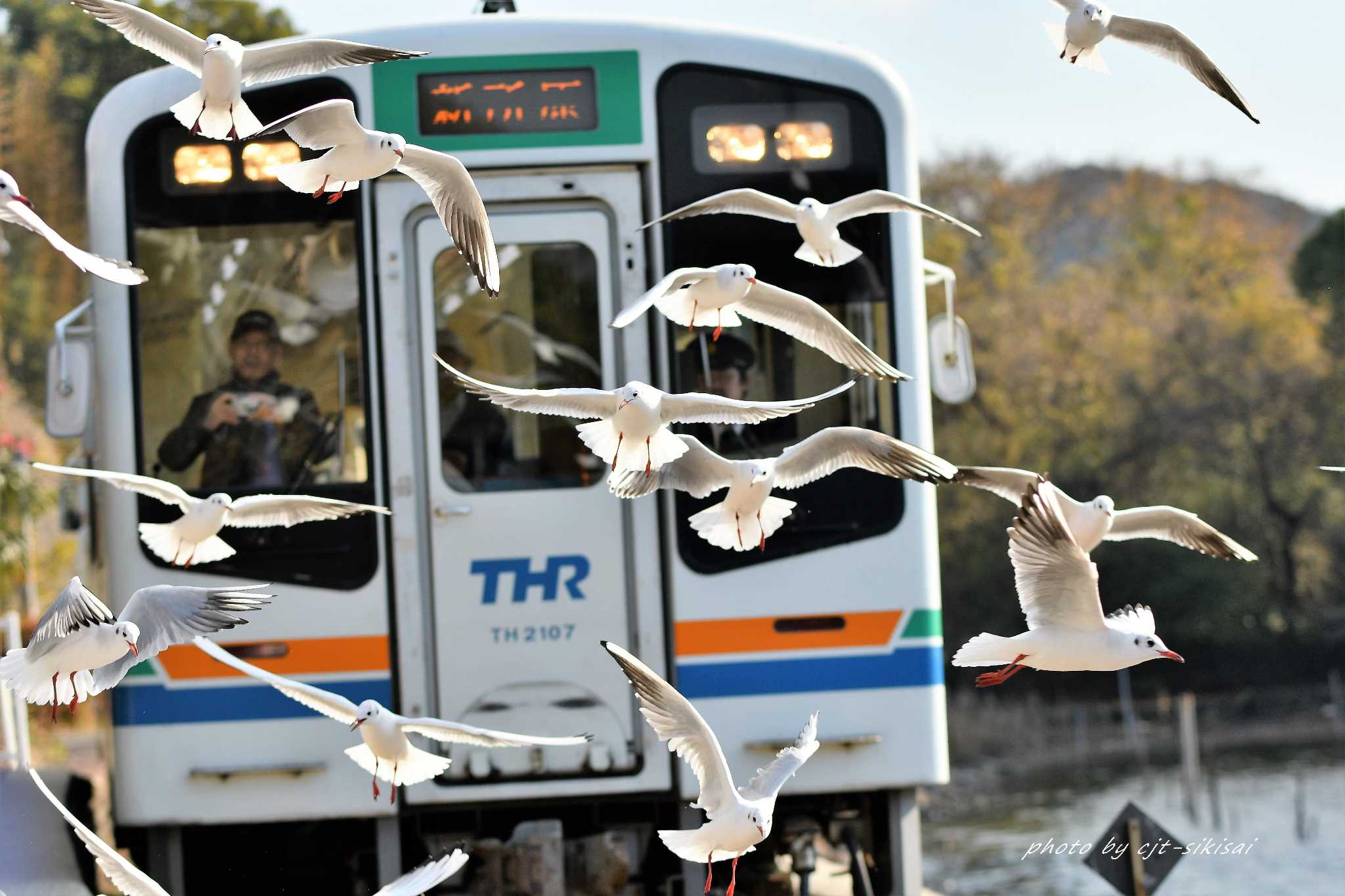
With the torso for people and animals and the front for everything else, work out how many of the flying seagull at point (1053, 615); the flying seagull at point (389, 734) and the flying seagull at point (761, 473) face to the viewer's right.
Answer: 1

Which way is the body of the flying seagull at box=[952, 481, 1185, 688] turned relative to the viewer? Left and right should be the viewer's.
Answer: facing to the right of the viewer

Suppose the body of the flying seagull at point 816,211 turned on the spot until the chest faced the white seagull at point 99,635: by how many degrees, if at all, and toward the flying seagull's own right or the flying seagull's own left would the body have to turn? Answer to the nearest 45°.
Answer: approximately 90° to the flying seagull's own right

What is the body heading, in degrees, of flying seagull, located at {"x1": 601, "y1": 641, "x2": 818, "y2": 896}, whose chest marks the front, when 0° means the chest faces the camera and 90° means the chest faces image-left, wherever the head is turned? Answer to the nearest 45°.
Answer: approximately 315°

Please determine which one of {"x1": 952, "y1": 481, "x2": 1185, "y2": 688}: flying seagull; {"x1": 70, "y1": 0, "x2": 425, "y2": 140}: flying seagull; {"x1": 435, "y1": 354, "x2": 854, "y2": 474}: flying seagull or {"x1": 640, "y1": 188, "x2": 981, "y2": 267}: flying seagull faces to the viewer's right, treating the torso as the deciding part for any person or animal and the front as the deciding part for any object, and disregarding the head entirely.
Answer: {"x1": 952, "y1": 481, "x2": 1185, "y2": 688}: flying seagull

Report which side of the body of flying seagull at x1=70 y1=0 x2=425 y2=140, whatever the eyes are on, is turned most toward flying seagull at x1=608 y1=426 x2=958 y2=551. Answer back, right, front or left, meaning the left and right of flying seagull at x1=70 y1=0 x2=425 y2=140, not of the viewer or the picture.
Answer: left
